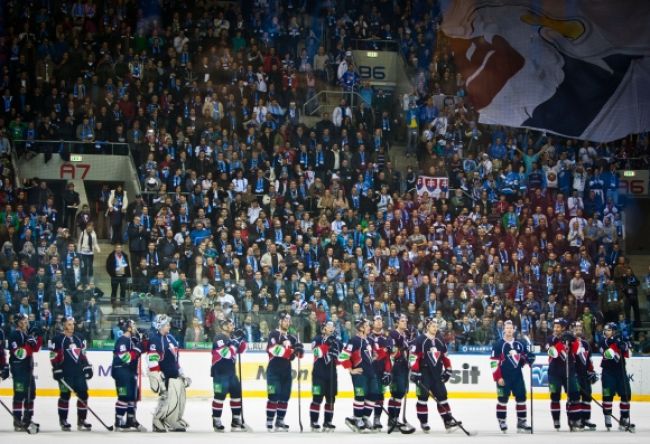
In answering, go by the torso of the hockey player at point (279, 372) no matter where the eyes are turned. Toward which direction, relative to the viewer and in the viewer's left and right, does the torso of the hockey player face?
facing the viewer and to the right of the viewer

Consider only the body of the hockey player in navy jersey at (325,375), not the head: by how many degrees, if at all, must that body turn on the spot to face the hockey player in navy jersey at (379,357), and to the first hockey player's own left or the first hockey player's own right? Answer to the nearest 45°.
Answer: approximately 90° to the first hockey player's own left

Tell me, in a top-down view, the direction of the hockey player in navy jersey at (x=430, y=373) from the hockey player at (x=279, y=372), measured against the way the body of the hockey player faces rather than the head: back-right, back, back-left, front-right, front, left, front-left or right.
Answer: front-left

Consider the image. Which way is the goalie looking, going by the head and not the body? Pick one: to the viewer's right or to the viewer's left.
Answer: to the viewer's right

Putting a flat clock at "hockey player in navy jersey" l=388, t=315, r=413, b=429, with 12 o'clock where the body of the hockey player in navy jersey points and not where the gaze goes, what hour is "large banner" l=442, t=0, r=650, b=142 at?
The large banner is roughly at 8 o'clock from the hockey player in navy jersey.

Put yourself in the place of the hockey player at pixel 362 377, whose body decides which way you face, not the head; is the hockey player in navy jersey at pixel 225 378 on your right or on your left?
on your right

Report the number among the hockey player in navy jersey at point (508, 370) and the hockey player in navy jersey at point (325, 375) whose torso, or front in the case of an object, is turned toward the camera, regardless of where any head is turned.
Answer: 2

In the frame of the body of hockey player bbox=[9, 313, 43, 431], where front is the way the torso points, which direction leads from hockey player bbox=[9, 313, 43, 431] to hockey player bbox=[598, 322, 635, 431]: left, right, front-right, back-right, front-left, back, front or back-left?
front-left

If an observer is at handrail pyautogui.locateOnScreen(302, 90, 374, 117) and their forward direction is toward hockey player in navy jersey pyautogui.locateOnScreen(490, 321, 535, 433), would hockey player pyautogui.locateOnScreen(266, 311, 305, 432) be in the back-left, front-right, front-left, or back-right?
front-right

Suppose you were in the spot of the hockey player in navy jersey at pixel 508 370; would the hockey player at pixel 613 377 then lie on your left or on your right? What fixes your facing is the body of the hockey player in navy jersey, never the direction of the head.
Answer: on your left

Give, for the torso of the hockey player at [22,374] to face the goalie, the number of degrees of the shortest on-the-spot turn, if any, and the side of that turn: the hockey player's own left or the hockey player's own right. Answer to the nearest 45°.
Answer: approximately 45° to the hockey player's own left

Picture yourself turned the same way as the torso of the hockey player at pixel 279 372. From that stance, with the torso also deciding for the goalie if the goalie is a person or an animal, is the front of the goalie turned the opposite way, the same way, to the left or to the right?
the same way

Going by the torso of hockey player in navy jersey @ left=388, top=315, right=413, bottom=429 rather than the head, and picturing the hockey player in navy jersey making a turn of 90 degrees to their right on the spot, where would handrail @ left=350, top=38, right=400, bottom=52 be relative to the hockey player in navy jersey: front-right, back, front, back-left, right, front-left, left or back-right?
back-right

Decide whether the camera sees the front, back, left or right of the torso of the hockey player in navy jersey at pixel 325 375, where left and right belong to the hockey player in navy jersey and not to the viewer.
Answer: front

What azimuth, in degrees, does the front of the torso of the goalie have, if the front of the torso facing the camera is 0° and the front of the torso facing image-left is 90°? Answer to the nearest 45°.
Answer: approximately 315°
